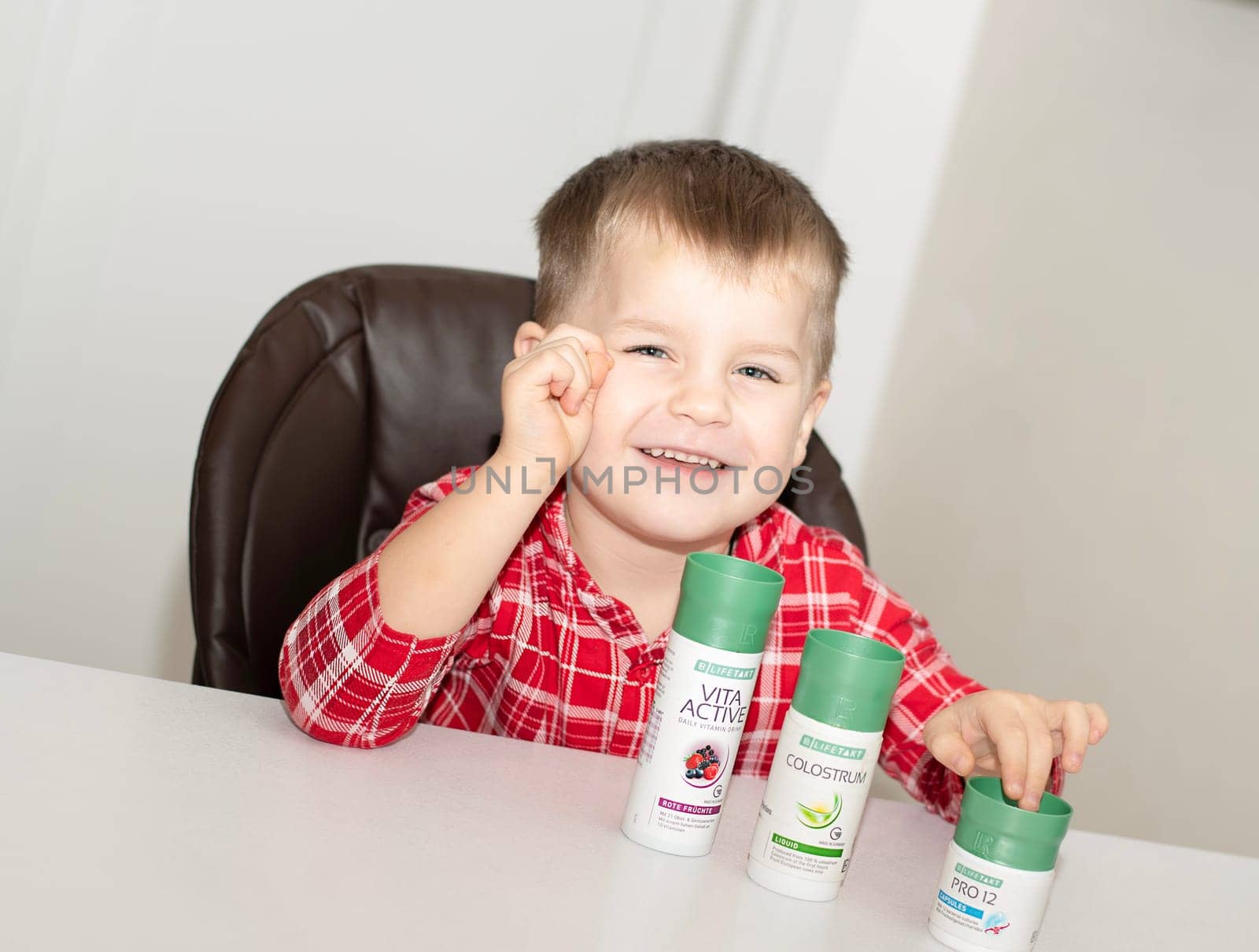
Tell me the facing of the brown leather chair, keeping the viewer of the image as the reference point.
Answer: facing the viewer and to the right of the viewer

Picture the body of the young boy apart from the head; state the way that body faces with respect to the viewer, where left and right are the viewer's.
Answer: facing the viewer

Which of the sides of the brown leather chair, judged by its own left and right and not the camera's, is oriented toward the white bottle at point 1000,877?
front
